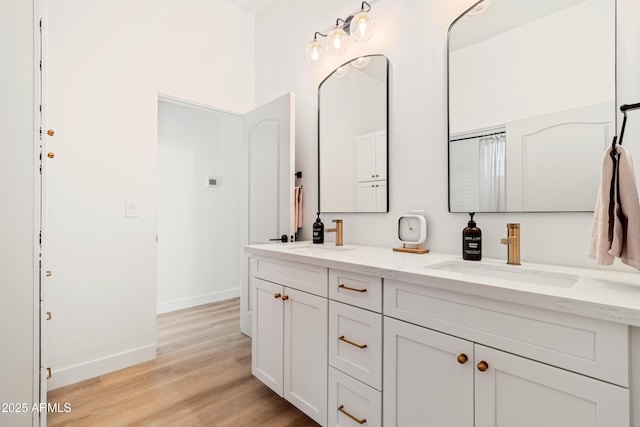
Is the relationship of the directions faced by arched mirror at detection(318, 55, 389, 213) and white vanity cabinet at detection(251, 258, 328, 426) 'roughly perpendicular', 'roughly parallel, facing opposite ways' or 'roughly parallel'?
roughly parallel

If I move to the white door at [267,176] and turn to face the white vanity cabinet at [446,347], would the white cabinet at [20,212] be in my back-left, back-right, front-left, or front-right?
front-right

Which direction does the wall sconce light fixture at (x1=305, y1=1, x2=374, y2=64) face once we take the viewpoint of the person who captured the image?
facing the viewer and to the left of the viewer

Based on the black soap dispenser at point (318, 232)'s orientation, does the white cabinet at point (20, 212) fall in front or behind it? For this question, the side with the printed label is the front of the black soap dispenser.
in front

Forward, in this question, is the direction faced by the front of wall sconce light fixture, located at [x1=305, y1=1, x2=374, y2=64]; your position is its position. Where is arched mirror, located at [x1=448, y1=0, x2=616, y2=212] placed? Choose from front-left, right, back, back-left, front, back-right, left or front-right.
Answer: left

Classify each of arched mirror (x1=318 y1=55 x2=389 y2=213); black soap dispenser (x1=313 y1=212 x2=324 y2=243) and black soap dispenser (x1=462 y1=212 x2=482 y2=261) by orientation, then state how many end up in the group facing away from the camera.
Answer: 0

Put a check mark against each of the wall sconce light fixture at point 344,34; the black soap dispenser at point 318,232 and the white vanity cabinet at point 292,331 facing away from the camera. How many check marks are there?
0

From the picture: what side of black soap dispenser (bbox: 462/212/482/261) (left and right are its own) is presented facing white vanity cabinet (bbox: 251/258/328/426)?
right

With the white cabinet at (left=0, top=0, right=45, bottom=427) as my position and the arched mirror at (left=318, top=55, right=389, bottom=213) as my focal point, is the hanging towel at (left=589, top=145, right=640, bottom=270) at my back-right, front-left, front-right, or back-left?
front-right

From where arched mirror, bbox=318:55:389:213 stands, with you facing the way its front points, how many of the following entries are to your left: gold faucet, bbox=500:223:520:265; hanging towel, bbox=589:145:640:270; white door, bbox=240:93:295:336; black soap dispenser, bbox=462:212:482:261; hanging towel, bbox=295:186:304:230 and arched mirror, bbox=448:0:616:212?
4

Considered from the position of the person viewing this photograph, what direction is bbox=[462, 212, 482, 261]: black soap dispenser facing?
facing the viewer

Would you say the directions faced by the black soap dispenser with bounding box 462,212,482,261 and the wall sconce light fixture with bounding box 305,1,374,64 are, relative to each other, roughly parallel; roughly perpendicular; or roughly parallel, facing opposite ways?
roughly parallel
